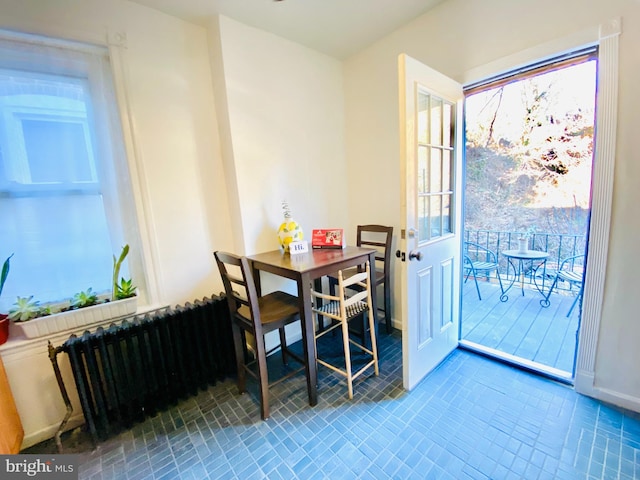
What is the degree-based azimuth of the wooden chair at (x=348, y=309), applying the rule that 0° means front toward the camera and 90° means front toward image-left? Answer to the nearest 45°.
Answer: approximately 135°

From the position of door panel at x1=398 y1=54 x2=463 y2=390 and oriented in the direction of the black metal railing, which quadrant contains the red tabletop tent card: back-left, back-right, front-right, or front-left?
back-left

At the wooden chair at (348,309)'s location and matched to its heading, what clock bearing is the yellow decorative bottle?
The yellow decorative bottle is roughly at 12 o'clock from the wooden chair.

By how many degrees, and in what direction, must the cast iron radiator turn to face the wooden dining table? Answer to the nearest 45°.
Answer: approximately 90° to its left

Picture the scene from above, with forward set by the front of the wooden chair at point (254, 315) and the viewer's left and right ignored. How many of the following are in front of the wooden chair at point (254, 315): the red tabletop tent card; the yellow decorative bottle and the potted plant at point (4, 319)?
2

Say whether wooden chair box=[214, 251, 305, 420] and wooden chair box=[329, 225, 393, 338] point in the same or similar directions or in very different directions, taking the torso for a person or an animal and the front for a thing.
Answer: very different directions
